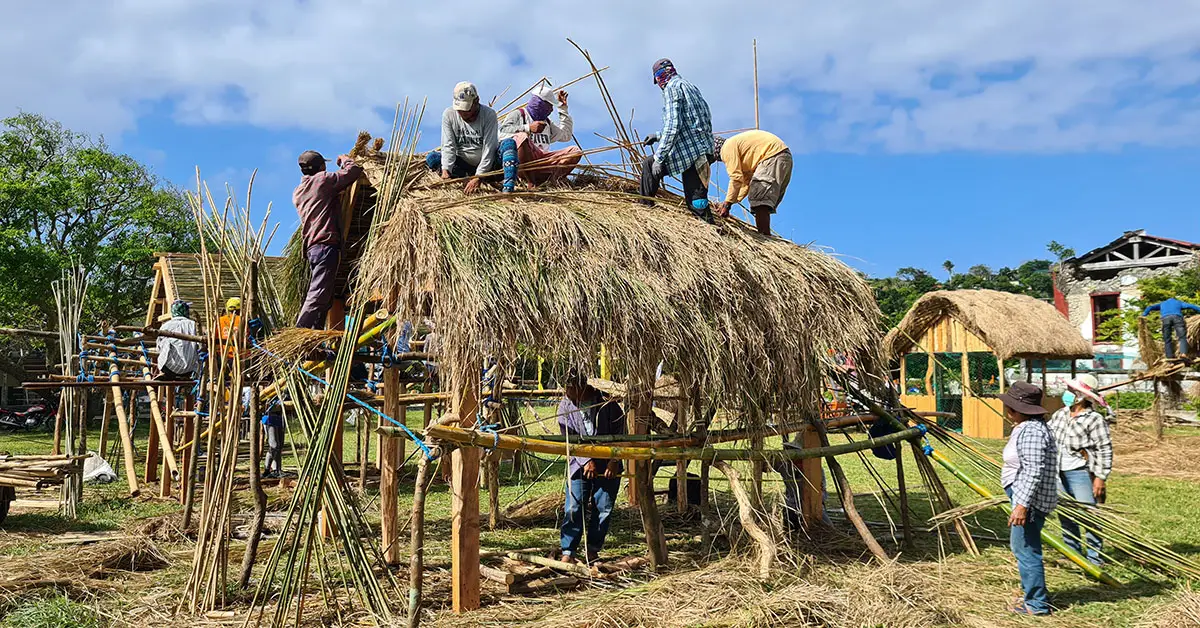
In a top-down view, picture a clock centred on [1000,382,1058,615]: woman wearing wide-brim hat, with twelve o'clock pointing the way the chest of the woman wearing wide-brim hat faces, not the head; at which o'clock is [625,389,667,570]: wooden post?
The wooden post is roughly at 12 o'clock from the woman wearing wide-brim hat.

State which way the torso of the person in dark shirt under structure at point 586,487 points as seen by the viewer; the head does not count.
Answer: toward the camera

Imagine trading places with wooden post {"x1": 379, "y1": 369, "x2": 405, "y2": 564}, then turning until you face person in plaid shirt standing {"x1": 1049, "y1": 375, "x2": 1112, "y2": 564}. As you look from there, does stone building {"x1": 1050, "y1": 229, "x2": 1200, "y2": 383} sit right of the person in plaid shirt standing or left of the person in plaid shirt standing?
left

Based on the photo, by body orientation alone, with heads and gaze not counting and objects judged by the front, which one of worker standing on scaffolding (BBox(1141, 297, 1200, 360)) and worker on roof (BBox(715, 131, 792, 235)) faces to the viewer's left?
the worker on roof

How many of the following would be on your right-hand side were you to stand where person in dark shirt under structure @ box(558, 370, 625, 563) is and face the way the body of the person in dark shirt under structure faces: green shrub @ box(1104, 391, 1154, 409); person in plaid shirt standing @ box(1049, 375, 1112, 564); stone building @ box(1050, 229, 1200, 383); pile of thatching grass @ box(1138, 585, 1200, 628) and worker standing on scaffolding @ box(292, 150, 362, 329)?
1

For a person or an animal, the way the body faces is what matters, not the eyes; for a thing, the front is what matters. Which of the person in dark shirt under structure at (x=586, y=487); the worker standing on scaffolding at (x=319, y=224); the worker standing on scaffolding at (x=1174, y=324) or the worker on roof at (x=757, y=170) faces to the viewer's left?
the worker on roof

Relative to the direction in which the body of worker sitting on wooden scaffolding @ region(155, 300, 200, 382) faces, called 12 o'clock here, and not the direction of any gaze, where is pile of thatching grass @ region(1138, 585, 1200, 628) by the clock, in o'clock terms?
The pile of thatching grass is roughly at 5 o'clock from the worker sitting on wooden scaffolding.

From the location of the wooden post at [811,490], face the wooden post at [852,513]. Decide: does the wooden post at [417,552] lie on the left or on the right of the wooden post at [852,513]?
right

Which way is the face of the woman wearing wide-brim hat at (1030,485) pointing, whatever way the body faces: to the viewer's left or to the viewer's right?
to the viewer's left

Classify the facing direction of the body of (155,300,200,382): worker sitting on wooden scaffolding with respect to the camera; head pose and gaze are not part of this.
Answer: away from the camera

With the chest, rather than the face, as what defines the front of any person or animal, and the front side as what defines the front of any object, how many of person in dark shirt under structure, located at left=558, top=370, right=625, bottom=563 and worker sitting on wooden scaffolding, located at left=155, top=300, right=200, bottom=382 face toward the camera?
1

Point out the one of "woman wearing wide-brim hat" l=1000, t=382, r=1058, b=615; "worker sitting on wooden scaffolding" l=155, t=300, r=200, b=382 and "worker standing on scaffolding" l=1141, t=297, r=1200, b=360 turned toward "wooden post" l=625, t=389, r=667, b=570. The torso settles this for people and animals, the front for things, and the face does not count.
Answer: the woman wearing wide-brim hat

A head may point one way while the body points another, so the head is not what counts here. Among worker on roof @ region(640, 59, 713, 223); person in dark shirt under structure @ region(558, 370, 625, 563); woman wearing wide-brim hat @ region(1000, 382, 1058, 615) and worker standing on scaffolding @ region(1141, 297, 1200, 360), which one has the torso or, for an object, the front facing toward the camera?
the person in dark shirt under structure

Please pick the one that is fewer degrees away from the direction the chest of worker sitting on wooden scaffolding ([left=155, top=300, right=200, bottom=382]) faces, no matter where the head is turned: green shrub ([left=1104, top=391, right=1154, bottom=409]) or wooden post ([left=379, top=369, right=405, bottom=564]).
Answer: the green shrub

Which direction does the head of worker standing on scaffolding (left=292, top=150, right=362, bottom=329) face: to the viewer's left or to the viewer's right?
to the viewer's right
